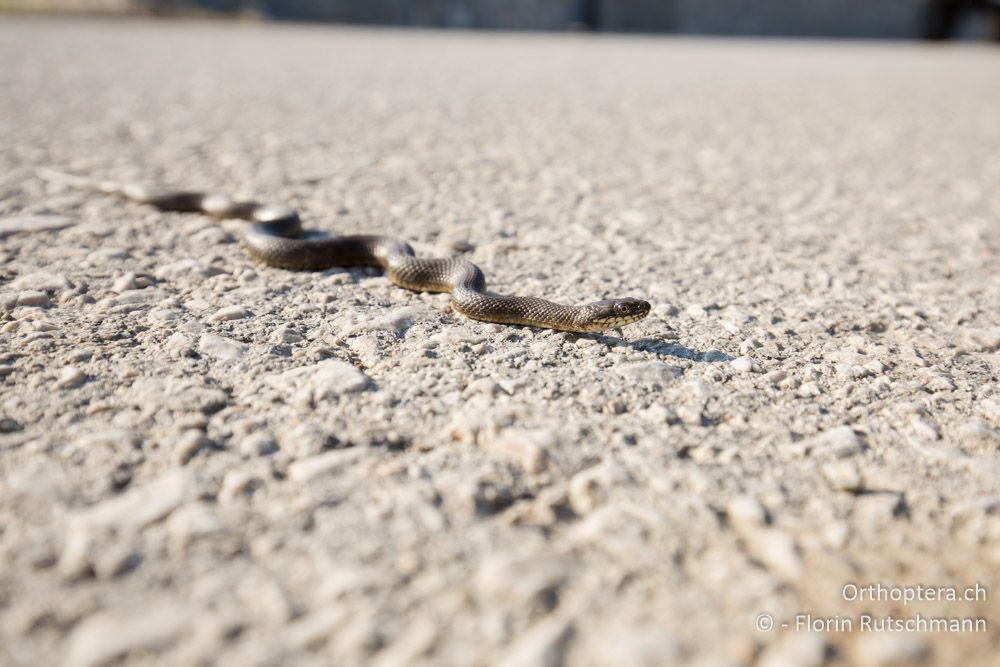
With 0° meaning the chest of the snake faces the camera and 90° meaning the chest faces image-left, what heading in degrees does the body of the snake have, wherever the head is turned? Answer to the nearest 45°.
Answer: approximately 315°

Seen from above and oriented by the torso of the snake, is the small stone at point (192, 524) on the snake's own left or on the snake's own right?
on the snake's own right

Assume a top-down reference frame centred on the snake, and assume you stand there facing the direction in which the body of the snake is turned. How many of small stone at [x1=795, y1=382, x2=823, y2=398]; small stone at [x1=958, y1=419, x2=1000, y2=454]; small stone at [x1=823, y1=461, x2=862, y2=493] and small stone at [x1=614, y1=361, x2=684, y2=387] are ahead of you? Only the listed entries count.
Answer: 4

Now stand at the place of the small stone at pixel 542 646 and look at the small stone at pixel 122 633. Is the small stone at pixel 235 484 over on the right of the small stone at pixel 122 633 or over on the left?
right

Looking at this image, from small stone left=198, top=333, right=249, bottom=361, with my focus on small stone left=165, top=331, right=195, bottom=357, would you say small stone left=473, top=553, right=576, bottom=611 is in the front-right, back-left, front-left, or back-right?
back-left

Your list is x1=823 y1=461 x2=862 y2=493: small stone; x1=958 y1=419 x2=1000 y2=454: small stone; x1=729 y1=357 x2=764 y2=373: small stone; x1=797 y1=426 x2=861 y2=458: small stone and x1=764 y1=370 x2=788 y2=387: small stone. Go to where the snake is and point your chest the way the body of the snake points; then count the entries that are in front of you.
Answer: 5

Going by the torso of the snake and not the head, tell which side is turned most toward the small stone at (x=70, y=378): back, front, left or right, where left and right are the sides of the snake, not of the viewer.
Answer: right

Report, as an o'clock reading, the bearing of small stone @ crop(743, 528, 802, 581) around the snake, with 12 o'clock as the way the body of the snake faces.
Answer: The small stone is roughly at 1 o'clock from the snake.

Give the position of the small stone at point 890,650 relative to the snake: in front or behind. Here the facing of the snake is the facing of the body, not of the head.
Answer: in front

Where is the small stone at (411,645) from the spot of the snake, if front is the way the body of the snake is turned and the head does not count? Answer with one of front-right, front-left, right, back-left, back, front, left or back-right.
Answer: front-right

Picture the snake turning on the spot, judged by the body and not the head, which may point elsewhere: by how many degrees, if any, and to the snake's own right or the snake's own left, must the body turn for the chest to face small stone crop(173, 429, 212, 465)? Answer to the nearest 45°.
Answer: approximately 45° to the snake's own right

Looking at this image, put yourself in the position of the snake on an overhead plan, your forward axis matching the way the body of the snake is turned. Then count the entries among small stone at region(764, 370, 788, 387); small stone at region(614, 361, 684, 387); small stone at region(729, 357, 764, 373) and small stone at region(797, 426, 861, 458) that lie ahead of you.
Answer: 4

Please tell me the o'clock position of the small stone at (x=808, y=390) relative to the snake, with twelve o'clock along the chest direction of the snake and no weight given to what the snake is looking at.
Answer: The small stone is roughly at 12 o'clock from the snake.

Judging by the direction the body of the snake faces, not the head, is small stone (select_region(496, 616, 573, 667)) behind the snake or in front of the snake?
in front

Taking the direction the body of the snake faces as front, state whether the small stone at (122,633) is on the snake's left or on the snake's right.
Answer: on the snake's right

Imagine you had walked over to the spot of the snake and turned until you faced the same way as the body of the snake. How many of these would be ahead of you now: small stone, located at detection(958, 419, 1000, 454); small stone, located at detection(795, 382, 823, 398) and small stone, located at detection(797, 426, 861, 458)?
3

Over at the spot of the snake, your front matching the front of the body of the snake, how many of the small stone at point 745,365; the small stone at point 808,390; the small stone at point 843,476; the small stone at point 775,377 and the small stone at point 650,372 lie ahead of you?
5

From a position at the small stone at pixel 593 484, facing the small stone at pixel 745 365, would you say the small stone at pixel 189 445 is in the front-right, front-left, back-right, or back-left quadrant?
back-left

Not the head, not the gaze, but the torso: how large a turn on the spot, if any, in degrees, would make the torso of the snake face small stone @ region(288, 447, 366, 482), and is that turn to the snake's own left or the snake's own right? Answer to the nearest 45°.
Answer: approximately 45° to the snake's own right
